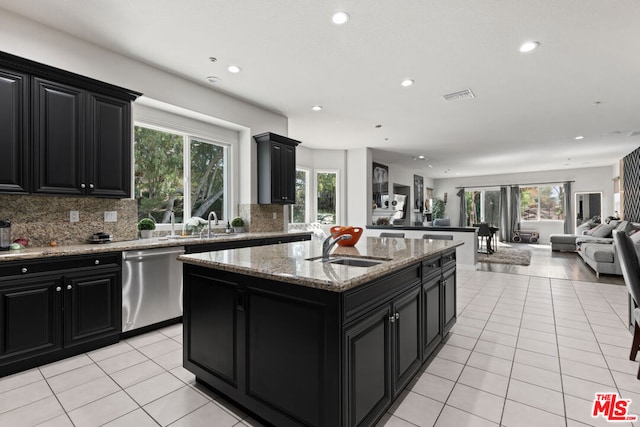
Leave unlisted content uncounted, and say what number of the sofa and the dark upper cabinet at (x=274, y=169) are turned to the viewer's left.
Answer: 1

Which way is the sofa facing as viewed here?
to the viewer's left

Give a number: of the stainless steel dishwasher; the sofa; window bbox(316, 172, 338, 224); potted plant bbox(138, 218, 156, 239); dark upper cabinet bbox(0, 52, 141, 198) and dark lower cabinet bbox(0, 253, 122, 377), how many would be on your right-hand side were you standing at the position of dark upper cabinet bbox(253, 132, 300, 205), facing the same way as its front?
4

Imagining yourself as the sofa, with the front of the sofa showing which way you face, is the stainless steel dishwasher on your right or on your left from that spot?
on your left

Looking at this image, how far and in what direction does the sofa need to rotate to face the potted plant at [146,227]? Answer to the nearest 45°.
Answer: approximately 45° to its left

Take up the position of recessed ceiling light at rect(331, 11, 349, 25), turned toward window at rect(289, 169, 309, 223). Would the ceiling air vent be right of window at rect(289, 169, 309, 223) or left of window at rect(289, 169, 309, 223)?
right

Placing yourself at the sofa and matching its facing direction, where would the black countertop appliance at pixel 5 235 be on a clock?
The black countertop appliance is roughly at 10 o'clock from the sofa.

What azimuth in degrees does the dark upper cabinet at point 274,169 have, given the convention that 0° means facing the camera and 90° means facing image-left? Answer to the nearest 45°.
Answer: approximately 315°
